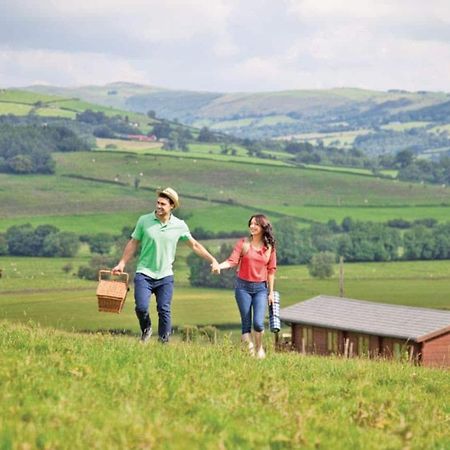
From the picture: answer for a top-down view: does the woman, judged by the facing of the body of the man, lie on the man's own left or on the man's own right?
on the man's own left

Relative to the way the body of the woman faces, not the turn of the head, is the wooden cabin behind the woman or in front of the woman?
behind

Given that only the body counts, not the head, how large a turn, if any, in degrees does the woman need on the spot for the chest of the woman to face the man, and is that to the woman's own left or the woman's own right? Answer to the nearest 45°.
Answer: approximately 45° to the woman's own right

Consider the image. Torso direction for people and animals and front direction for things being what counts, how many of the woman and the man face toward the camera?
2

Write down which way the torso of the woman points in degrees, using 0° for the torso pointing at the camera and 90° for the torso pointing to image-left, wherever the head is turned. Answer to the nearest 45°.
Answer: approximately 0°

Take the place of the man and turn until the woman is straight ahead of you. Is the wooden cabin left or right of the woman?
left

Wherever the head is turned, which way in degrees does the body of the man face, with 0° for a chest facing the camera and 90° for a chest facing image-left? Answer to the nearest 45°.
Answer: approximately 0°
